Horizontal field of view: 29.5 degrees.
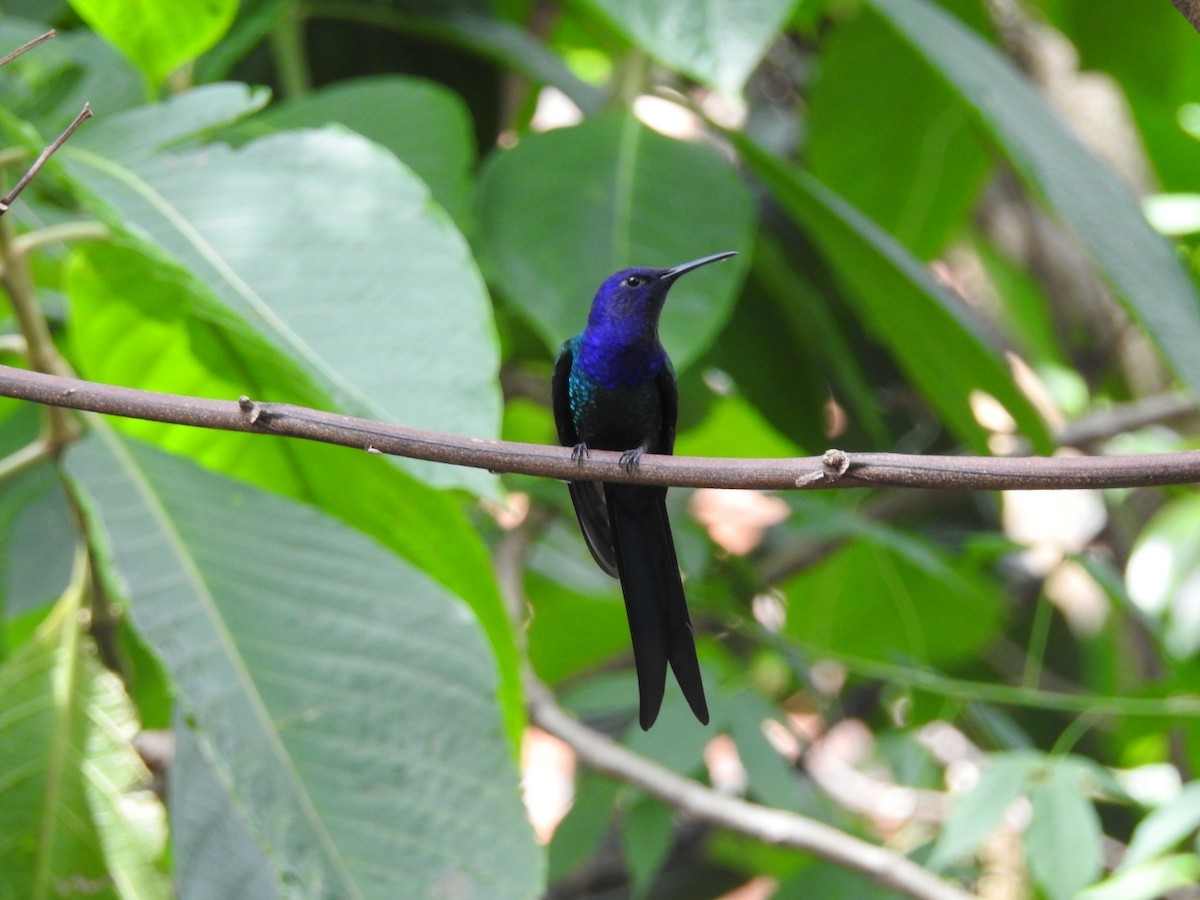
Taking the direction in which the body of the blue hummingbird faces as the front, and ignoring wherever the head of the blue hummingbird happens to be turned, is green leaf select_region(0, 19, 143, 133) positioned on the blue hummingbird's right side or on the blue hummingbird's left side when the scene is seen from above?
on the blue hummingbird's right side

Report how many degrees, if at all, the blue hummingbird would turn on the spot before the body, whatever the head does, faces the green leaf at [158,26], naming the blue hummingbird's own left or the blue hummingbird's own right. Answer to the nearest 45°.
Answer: approximately 90° to the blue hummingbird's own right

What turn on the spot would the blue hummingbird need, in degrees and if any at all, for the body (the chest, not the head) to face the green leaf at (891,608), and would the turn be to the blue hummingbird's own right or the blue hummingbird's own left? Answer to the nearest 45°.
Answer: approximately 135° to the blue hummingbird's own left

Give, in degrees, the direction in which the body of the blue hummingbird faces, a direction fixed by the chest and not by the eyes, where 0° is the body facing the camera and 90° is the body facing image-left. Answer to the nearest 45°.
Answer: approximately 0°

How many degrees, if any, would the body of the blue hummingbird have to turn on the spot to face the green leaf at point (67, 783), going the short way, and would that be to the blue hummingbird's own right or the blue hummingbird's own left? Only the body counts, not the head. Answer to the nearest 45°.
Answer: approximately 45° to the blue hummingbird's own right
